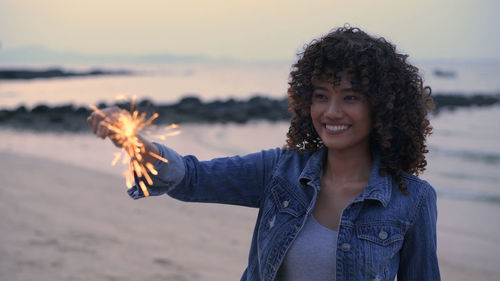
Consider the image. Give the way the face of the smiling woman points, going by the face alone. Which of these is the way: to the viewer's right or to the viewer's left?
to the viewer's left

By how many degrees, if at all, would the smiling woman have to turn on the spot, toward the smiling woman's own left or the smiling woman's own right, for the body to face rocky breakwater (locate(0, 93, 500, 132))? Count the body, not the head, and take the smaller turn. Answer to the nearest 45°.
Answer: approximately 135° to the smiling woman's own right

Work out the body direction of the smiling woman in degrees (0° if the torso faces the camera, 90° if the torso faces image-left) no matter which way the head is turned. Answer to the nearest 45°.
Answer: approximately 45°
